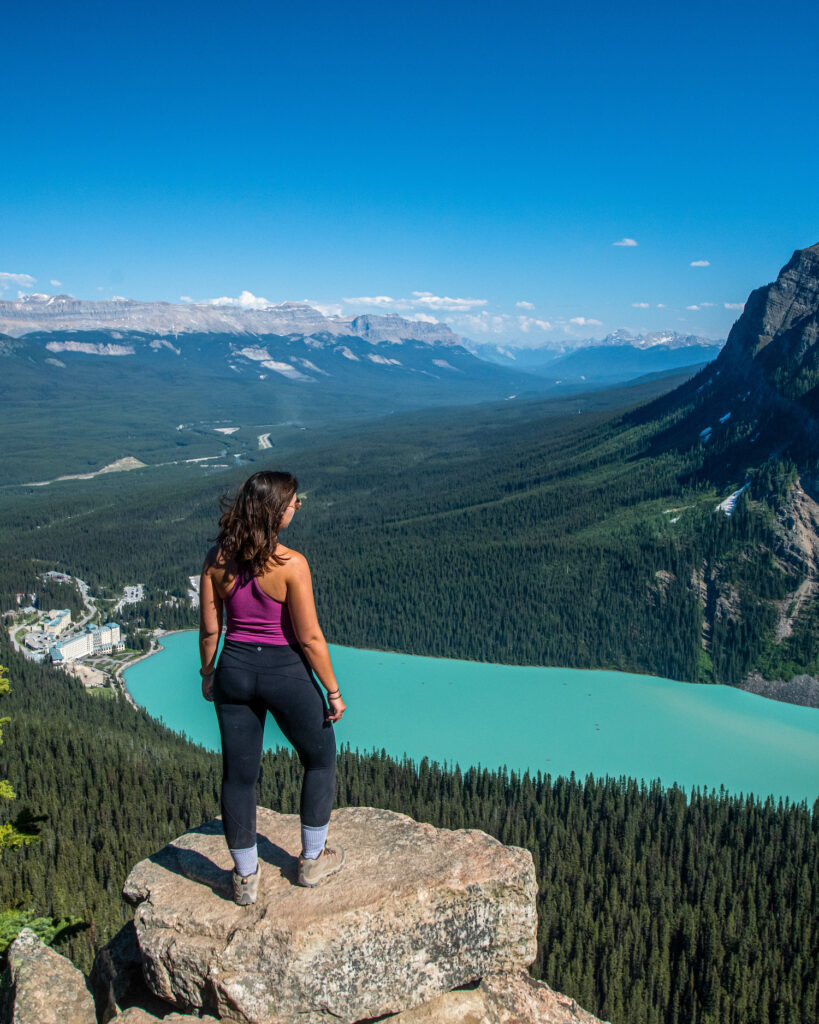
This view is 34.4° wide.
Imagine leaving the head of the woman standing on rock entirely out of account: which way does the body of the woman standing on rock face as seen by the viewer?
away from the camera

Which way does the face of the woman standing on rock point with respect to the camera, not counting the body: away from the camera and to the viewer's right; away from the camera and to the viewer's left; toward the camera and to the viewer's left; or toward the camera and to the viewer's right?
away from the camera and to the viewer's right
